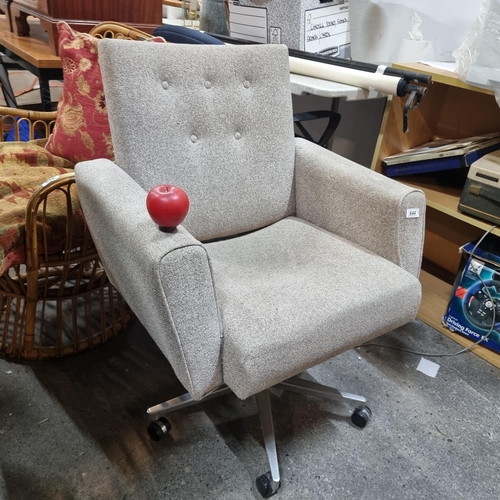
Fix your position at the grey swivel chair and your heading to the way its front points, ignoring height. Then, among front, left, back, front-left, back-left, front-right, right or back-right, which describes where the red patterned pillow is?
back

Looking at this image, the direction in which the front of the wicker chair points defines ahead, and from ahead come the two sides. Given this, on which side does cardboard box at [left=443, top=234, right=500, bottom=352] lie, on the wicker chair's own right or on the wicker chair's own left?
on the wicker chair's own left

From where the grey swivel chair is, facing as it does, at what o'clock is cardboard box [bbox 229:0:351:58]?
The cardboard box is roughly at 8 o'clock from the grey swivel chair.

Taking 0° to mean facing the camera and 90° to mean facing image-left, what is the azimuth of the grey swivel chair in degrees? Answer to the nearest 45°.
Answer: approximately 315°

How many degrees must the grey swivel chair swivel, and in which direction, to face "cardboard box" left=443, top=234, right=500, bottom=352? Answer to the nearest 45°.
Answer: approximately 90° to its left

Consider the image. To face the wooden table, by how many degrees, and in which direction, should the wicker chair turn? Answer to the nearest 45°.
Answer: approximately 135° to its right
